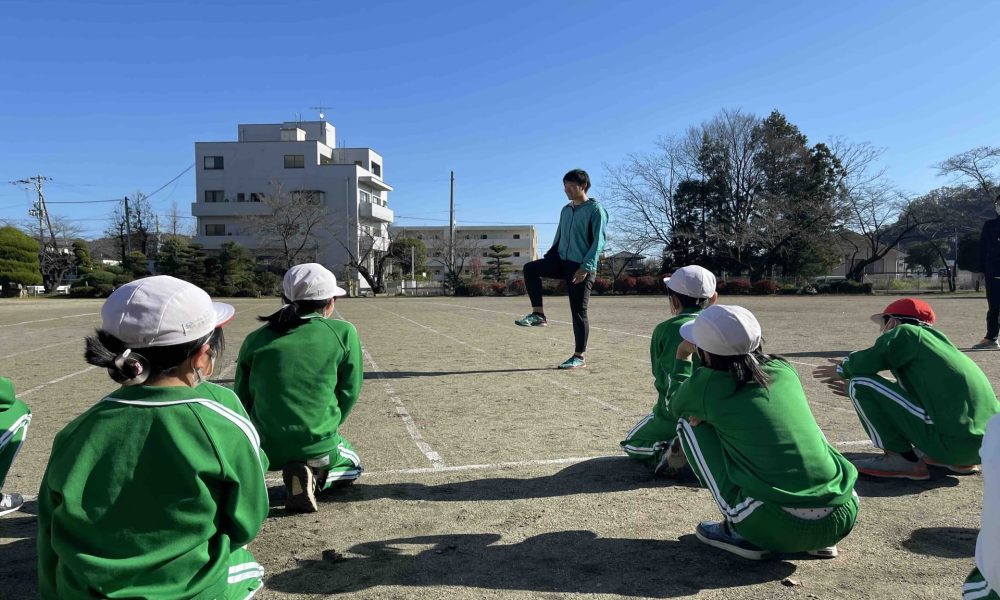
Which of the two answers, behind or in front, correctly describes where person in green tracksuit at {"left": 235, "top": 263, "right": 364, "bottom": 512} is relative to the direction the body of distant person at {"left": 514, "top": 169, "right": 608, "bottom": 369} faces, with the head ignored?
in front

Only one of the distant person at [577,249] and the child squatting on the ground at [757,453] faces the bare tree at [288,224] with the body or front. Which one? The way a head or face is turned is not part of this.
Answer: the child squatting on the ground

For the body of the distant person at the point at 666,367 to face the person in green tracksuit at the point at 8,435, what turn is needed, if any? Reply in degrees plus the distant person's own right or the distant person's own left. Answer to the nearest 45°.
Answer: approximately 90° to the distant person's own left

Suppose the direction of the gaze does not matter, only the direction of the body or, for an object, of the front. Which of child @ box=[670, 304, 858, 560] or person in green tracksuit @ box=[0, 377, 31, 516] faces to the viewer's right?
the person in green tracksuit

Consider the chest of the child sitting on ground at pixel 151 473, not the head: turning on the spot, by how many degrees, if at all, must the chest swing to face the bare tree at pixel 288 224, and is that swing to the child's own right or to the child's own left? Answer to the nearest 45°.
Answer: approximately 45° to the child's own left

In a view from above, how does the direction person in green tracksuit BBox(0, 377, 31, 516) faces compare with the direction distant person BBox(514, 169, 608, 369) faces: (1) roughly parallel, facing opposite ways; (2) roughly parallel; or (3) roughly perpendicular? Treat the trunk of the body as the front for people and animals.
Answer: roughly parallel, facing opposite ways

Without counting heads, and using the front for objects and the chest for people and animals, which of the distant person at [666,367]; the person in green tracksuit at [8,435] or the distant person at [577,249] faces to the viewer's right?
the person in green tracksuit at [8,435]

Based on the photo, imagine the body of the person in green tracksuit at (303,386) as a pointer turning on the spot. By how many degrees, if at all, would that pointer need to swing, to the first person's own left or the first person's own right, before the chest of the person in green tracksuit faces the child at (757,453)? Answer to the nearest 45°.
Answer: approximately 90° to the first person's own right

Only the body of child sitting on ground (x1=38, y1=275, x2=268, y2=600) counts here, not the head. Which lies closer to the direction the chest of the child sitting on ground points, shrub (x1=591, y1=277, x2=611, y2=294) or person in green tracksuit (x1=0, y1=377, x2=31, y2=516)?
the shrub

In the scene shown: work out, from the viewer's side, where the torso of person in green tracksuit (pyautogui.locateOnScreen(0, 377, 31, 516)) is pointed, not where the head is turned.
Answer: to the viewer's right

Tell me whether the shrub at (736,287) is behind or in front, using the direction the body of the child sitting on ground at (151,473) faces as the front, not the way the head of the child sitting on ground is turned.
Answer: in front

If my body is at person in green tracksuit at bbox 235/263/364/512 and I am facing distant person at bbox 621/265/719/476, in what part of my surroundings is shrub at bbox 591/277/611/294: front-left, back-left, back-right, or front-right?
front-left

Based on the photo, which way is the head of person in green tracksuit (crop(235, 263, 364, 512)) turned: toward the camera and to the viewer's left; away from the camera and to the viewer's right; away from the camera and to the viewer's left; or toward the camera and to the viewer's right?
away from the camera and to the viewer's right

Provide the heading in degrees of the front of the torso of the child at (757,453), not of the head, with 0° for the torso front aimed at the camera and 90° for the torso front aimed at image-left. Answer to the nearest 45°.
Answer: approximately 135°

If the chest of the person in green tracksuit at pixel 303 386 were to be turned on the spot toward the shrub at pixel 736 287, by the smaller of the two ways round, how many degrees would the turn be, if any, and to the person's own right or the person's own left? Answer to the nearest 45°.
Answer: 0° — they already face it

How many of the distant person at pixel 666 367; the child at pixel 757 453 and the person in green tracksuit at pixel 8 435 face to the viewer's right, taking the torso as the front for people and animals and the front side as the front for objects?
1

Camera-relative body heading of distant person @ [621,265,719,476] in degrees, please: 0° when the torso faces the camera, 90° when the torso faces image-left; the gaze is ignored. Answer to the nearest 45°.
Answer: approximately 135°

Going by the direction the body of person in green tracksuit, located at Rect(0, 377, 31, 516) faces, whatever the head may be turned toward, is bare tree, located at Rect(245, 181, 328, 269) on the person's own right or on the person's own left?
on the person's own left

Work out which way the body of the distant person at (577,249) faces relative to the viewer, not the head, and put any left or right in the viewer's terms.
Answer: facing the viewer and to the left of the viewer
